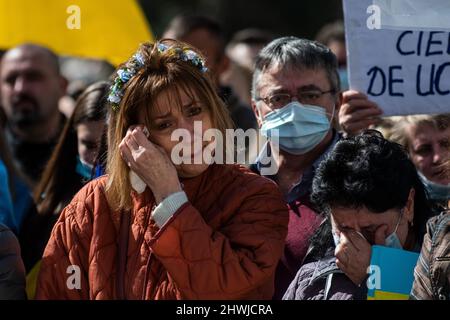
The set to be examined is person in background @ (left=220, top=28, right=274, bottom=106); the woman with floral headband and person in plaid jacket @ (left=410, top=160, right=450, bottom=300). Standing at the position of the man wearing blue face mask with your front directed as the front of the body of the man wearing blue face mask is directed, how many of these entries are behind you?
1

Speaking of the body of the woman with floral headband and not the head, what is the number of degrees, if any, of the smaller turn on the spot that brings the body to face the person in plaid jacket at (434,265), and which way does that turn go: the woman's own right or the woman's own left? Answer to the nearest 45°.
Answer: approximately 90° to the woman's own left

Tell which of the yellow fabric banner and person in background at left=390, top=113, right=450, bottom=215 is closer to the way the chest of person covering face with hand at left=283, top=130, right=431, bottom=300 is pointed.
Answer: the yellow fabric banner

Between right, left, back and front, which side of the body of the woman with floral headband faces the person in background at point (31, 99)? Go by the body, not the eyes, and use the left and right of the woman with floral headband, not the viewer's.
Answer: back

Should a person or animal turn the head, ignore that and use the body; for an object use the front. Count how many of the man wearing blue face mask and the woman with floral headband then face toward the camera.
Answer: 2

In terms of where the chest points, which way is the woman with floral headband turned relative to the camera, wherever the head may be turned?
toward the camera

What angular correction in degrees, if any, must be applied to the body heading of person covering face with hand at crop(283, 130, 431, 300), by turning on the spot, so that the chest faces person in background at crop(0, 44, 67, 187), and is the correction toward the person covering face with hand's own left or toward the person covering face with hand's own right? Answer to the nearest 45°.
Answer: approximately 90° to the person covering face with hand's own right

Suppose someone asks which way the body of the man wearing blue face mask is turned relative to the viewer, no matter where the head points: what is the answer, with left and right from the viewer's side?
facing the viewer

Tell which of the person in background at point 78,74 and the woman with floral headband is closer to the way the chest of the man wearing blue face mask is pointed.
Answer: the woman with floral headband
